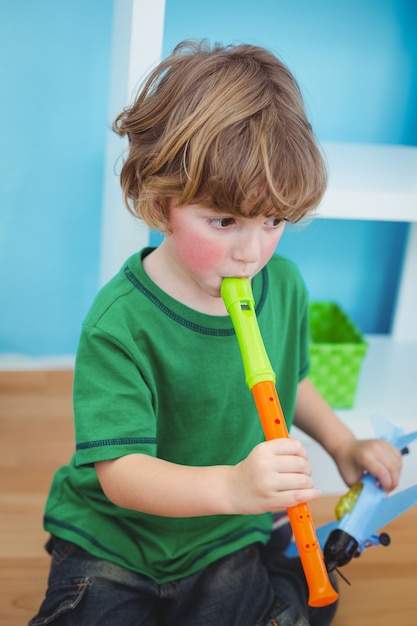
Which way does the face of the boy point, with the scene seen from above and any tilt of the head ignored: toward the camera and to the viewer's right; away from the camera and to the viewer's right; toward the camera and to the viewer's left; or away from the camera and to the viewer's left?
toward the camera and to the viewer's right

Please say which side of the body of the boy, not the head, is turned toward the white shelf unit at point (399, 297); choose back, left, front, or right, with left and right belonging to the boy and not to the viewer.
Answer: left

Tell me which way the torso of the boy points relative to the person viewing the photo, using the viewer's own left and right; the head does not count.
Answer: facing the viewer and to the right of the viewer
